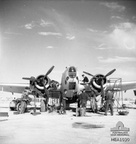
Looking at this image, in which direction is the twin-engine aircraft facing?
toward the camera
